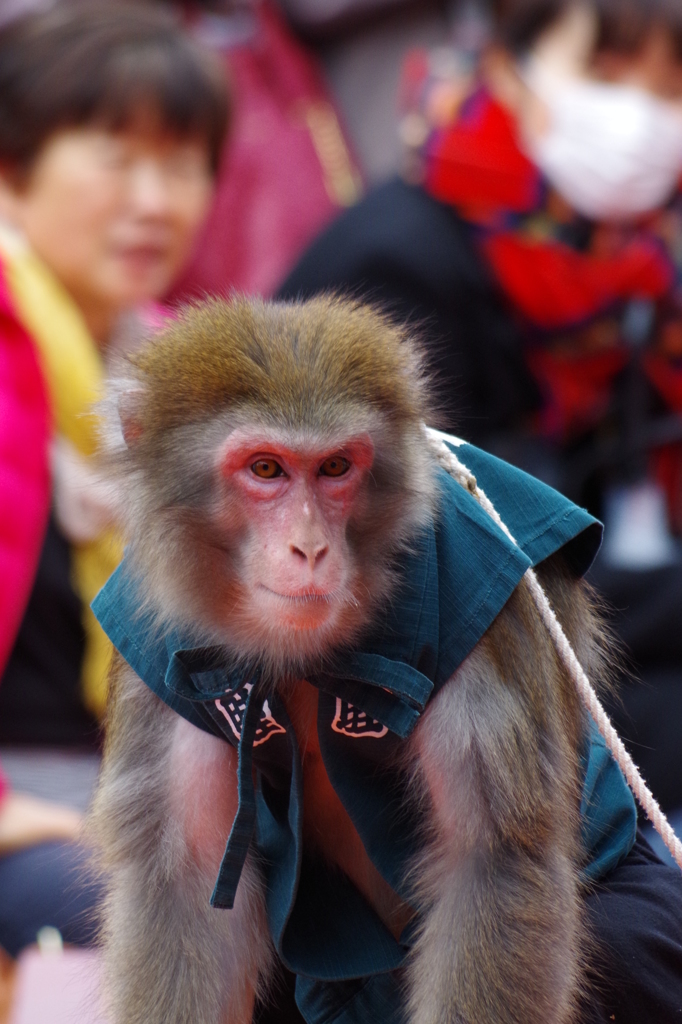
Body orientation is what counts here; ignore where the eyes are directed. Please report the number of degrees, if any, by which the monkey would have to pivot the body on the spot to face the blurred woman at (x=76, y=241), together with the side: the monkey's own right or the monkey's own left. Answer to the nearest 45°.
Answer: approximately 135° to the monkey's own right

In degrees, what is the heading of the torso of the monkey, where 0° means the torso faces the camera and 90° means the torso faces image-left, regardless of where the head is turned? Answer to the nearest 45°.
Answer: approximately 0°

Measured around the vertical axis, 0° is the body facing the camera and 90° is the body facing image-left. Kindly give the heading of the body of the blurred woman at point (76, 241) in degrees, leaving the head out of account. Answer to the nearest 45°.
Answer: approximately 315°

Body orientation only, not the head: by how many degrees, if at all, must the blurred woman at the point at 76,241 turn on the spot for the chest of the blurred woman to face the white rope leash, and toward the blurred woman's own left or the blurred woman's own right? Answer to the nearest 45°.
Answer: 0° — they already face it

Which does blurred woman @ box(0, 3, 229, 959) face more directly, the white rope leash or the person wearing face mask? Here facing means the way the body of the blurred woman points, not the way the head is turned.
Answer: the white rope leash
